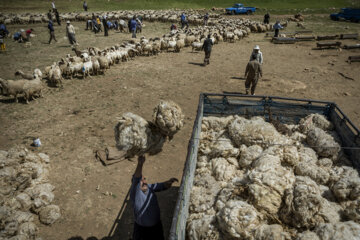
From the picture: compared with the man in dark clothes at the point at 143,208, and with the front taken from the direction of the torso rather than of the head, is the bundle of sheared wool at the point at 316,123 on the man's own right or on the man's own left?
on the man's own left

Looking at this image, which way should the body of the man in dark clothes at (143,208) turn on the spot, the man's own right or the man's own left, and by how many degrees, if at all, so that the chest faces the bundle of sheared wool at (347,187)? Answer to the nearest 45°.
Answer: approximately 45° to the man's own left

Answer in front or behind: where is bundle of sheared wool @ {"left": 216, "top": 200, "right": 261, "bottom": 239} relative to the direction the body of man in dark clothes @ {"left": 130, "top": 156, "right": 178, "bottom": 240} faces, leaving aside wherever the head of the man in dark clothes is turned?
in front

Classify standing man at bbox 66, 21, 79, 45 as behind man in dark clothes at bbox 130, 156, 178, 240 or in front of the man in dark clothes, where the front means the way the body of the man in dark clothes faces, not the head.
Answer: behind

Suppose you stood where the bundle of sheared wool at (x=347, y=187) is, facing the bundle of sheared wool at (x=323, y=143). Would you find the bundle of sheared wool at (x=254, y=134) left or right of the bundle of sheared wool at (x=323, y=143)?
left

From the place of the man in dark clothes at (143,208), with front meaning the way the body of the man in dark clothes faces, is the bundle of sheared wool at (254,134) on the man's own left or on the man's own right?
on the man's own left

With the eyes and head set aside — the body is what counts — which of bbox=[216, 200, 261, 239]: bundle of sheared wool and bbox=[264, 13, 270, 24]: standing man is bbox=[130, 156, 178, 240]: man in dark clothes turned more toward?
the bundle of sheared wool

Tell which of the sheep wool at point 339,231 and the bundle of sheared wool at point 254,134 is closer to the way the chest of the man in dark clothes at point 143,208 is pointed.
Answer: the sheep wool

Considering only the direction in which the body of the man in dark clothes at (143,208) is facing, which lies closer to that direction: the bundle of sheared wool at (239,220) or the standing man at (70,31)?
the bundle of sheared wool

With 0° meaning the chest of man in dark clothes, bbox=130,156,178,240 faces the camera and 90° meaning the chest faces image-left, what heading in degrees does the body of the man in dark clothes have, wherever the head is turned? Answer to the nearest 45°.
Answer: approximately 315°
